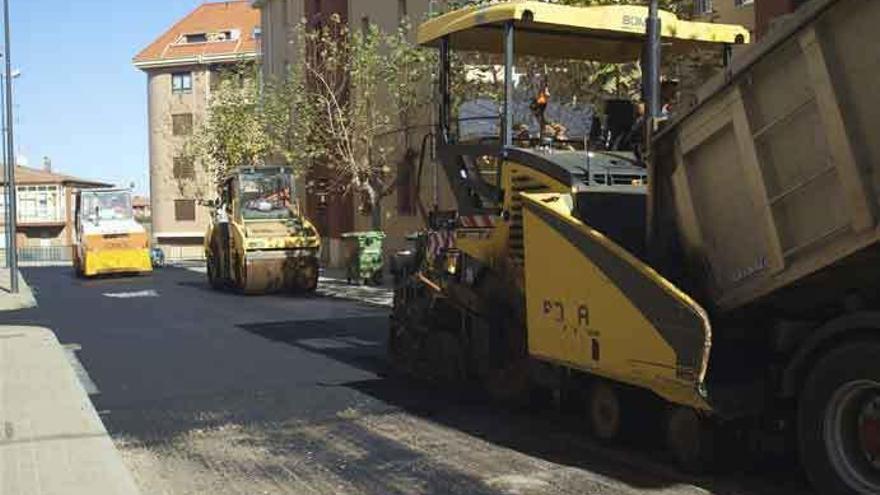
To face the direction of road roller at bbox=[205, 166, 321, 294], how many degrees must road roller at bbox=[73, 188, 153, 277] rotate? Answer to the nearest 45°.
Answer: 0° — it already faces it

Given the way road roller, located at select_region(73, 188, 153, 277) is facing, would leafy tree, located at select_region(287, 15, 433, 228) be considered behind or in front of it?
in front

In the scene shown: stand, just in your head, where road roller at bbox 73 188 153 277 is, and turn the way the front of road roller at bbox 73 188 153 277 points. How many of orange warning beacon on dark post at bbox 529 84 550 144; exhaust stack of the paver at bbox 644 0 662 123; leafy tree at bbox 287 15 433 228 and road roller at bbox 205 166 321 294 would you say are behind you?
0

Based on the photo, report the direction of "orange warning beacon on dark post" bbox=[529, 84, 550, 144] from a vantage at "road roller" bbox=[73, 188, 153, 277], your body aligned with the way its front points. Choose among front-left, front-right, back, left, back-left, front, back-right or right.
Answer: front

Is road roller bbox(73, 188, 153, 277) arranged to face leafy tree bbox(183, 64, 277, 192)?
no

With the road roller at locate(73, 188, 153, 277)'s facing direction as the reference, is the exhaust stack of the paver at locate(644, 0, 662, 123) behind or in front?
in front

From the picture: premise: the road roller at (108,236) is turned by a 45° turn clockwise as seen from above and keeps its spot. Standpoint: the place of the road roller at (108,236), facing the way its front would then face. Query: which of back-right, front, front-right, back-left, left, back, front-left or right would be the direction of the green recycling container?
left

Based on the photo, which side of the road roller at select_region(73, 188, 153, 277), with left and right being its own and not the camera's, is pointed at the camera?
front
